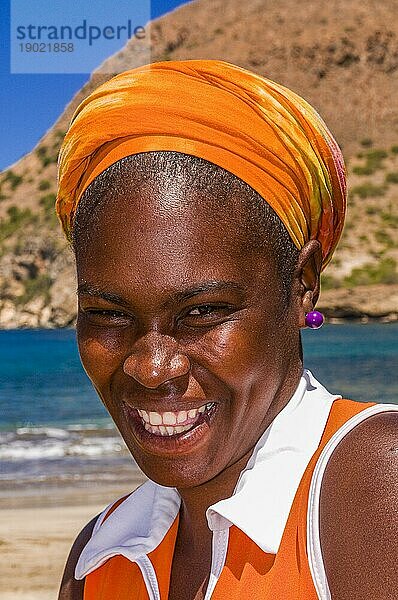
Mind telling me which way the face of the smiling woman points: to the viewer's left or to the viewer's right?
to the viewer's left

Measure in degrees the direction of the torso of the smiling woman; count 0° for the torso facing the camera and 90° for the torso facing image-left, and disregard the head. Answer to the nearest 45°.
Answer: approximately 45°
